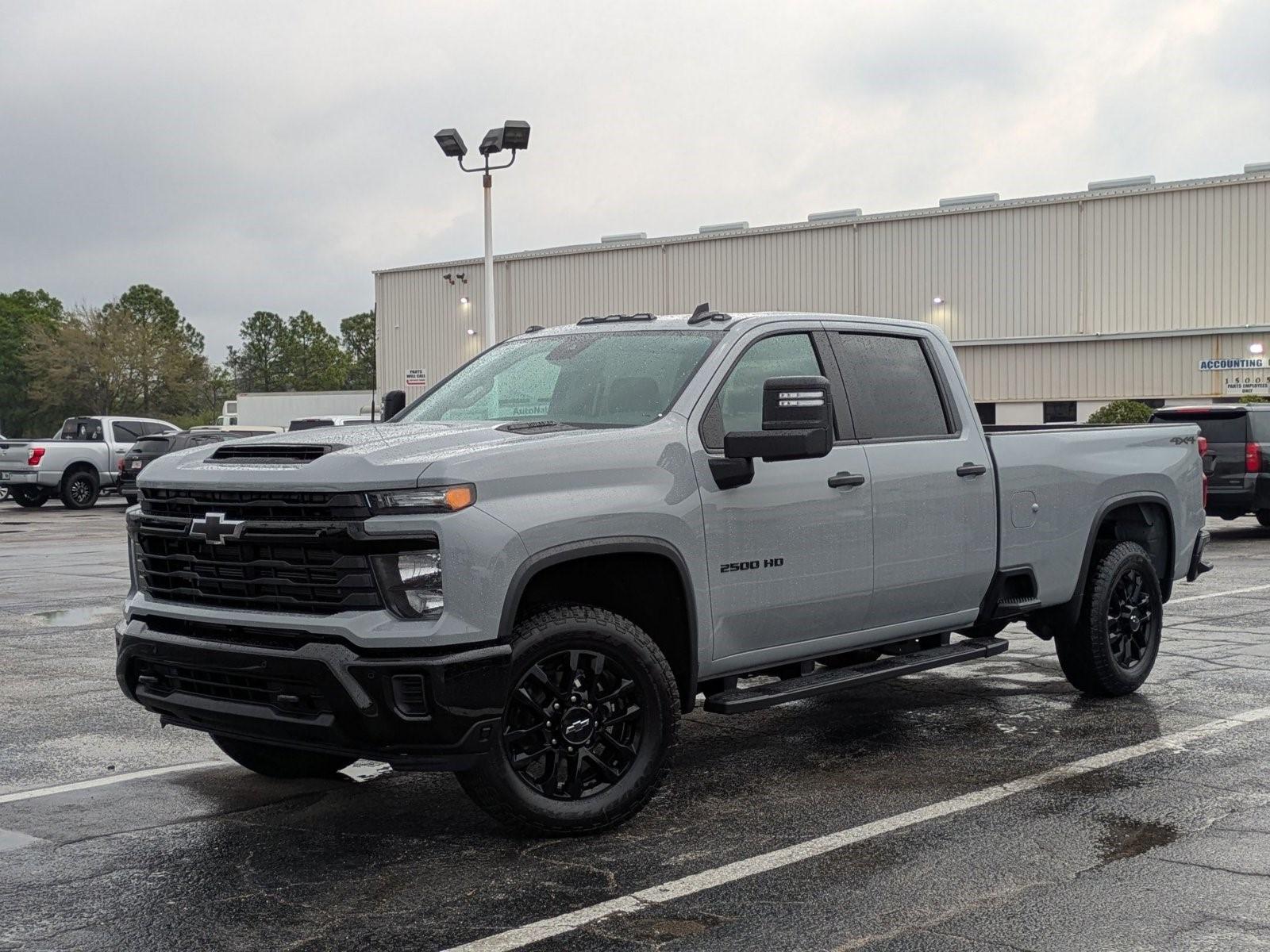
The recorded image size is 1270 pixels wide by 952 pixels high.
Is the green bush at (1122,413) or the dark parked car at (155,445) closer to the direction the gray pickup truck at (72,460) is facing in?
the green bush

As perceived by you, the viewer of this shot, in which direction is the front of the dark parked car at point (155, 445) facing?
facing away from the viewer and to the right of the viewer

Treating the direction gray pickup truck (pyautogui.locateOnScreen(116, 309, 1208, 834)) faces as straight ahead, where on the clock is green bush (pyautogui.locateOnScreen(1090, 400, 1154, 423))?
The green bush is roughly at 5 o'clock from the gray pickup truck.

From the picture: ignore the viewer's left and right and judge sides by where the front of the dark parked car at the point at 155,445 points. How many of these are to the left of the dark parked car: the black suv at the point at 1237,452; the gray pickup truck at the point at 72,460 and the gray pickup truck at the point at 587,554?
1

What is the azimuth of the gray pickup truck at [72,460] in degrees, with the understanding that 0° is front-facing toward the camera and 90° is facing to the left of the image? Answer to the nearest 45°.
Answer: approximately 225°

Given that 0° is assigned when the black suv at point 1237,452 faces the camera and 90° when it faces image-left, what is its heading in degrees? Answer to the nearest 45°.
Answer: approximately 225°

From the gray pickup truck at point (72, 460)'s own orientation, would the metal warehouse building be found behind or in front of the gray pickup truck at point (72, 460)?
in front

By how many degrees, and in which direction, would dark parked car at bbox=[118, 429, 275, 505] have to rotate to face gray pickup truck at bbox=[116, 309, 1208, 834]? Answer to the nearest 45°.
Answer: approximately 135° to its right

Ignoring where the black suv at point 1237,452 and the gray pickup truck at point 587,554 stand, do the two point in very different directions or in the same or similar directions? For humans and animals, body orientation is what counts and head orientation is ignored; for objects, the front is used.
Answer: very different directions

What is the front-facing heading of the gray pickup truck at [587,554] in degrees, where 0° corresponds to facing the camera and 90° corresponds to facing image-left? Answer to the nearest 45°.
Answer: approximately 45°

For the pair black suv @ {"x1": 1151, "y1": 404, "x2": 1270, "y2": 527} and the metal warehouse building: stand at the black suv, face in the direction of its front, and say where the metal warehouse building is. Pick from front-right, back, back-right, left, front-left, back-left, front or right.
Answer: front-left

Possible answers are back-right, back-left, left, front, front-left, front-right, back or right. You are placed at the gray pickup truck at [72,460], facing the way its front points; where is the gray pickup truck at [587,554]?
back-right

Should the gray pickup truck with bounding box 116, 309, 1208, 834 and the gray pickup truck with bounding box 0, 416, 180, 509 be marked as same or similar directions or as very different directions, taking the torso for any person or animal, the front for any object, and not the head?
very different directions

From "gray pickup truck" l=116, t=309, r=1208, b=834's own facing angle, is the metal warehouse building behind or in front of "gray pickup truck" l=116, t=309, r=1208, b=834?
behind
